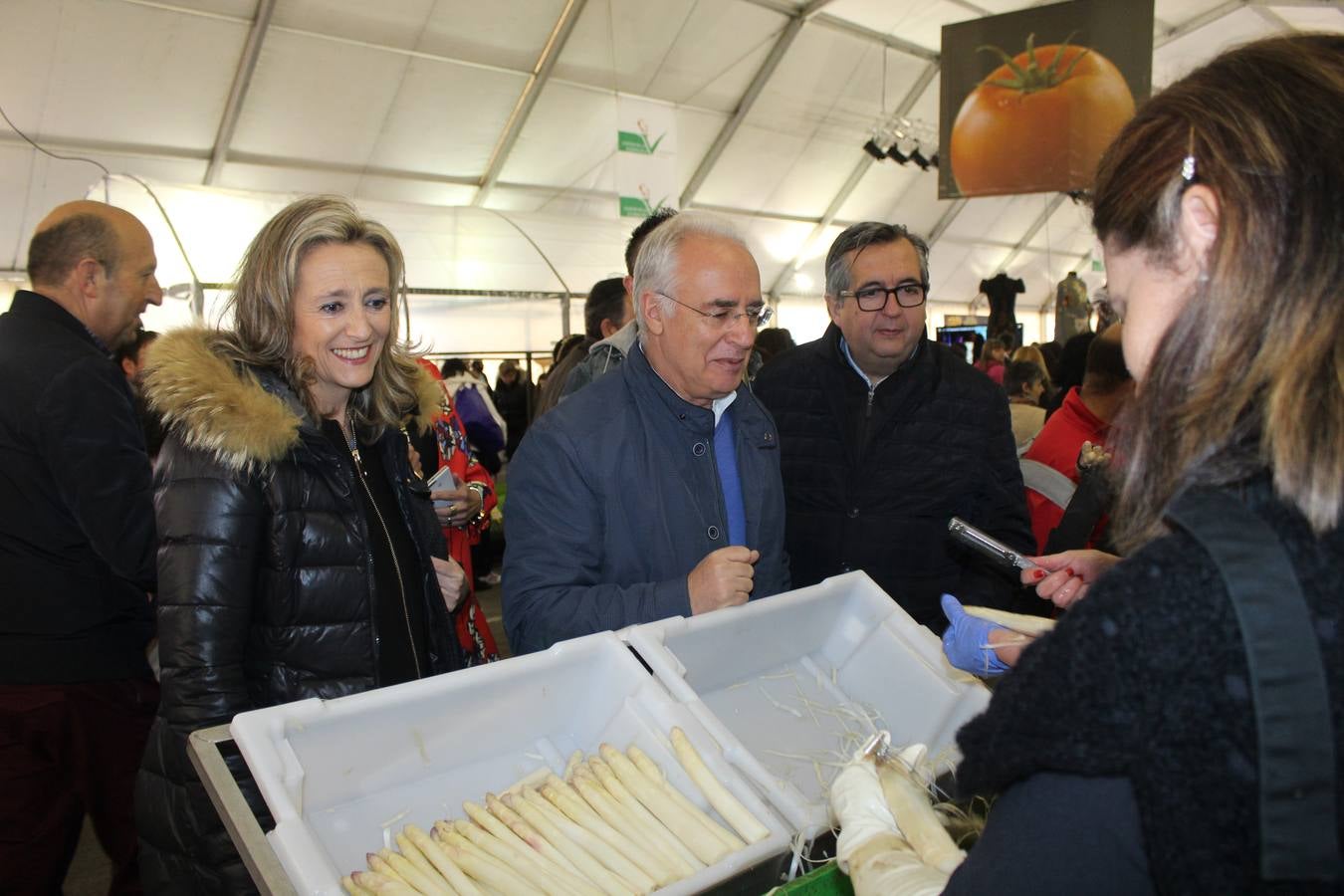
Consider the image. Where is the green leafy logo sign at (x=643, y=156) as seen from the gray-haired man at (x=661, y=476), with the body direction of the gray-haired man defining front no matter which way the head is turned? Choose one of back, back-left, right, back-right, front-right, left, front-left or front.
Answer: back-left

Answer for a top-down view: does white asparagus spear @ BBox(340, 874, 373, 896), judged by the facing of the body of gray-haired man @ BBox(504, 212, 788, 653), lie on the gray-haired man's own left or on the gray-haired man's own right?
on the gray-haired man's own right

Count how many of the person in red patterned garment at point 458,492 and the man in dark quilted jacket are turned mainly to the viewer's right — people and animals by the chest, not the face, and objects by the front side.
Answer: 0

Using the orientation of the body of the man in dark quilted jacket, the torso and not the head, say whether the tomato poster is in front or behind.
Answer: behind

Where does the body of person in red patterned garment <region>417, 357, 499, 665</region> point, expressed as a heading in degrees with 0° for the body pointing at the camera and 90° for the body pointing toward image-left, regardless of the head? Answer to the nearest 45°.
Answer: approximately 45°

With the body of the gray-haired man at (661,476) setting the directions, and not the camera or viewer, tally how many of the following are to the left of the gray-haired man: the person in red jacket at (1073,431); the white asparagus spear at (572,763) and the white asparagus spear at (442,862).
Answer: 1

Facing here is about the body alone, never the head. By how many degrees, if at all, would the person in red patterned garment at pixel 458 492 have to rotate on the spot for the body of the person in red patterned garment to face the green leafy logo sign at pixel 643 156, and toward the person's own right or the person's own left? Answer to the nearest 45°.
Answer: approximately 135° to the person's own right

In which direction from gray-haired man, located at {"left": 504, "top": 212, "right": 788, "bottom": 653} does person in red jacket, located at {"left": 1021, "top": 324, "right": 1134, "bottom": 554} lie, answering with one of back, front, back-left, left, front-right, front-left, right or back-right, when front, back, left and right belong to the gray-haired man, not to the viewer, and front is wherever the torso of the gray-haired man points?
left

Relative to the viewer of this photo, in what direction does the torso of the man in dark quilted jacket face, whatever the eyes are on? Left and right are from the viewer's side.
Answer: facing the viewer

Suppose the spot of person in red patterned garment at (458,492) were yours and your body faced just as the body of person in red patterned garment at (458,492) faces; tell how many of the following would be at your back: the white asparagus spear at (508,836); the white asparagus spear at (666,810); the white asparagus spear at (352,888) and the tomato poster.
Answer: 1

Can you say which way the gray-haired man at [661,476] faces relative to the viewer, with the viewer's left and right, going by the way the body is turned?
facing the viewer and to the right of the viewer

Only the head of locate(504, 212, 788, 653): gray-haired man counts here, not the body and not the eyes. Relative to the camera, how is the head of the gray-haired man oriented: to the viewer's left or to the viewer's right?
to the viewer's right
